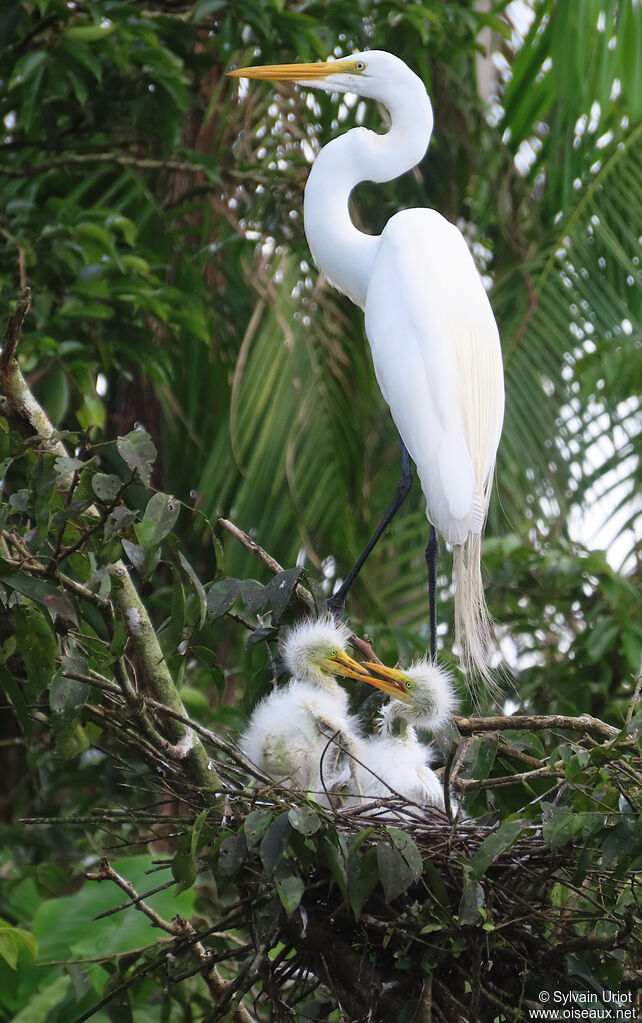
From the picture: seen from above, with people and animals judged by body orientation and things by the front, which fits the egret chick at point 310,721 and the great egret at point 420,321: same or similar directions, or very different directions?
very different directions

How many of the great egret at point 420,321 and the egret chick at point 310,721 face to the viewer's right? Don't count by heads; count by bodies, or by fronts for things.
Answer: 1

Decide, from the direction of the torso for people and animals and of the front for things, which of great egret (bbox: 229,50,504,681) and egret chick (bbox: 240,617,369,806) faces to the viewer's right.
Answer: the egret chick

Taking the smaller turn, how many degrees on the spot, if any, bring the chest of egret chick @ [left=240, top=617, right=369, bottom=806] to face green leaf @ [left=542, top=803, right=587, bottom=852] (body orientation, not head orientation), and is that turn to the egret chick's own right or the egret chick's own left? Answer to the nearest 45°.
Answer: approximately 45° to the egret chick's own right

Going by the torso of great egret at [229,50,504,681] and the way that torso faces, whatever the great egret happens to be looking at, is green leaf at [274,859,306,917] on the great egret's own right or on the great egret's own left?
on the great egret's own left

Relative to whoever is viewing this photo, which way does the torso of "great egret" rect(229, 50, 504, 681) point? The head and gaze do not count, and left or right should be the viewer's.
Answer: facing to the left of the viewer

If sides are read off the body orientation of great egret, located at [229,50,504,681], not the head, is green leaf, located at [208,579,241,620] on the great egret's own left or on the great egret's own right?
on the great egret's own left

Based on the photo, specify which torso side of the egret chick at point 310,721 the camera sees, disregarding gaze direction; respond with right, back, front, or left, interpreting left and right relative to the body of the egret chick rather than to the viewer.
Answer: right
